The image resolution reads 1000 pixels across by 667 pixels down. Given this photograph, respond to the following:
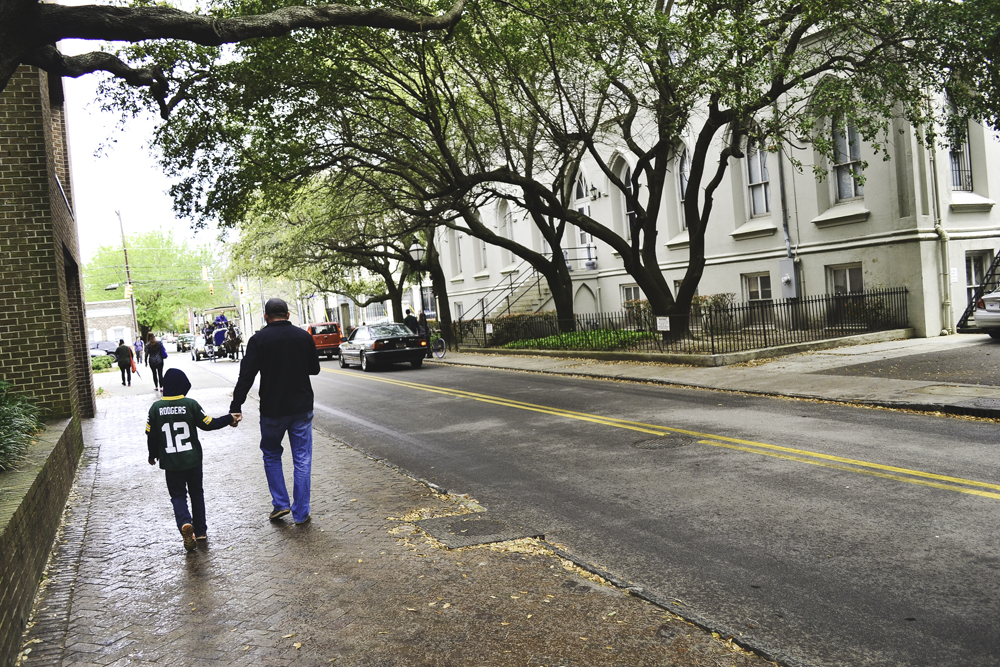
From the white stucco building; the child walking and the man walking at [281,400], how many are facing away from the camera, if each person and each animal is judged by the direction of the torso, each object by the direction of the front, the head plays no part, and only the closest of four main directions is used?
2

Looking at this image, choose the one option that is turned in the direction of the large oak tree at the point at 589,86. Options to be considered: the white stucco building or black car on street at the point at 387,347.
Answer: the white stucco building

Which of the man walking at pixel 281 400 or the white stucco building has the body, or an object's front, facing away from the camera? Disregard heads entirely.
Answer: the man walking

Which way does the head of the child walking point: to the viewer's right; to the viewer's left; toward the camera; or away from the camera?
away from the camera

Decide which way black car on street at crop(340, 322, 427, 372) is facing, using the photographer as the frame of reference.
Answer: facing away from the viewer and to the left of the viewer

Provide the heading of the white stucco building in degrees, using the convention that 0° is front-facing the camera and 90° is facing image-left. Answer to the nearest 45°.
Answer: approximately 45°

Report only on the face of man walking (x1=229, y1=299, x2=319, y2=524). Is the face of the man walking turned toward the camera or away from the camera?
away from the camera

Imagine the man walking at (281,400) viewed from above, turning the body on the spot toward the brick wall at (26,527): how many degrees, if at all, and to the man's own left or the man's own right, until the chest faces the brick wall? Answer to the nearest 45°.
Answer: approximately 135° to the man's own left

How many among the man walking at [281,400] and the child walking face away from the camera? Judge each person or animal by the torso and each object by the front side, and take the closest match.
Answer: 2

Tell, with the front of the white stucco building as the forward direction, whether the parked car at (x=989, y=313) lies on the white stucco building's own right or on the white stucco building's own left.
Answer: on the white stucco building's own left

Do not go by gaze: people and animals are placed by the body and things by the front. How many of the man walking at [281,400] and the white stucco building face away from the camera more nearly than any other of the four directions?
1

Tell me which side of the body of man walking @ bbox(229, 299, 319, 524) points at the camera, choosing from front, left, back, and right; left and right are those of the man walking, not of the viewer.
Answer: back

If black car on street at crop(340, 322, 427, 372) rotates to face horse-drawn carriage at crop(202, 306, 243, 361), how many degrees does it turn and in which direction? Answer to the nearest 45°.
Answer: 0° — it already faces it

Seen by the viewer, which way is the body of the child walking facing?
away from the camera
